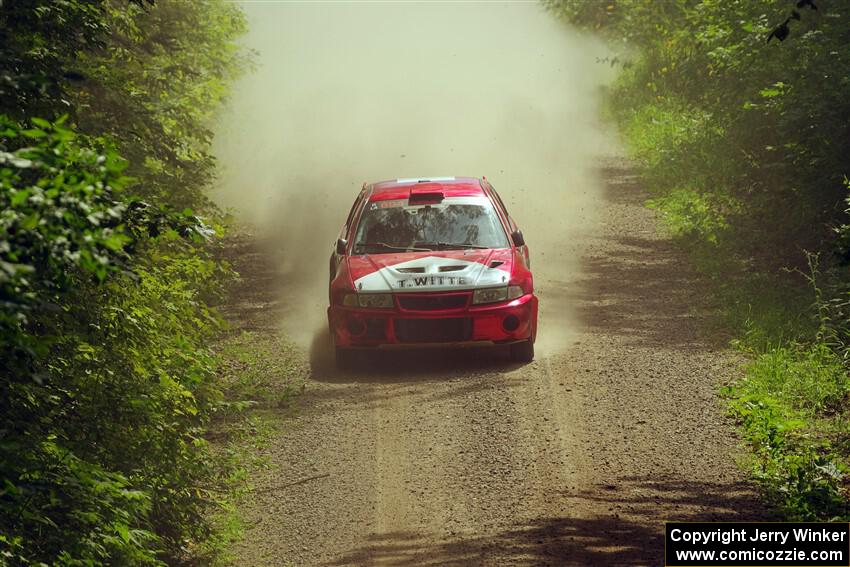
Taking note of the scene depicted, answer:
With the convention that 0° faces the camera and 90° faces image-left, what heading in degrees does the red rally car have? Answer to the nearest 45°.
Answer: approximately 0°
